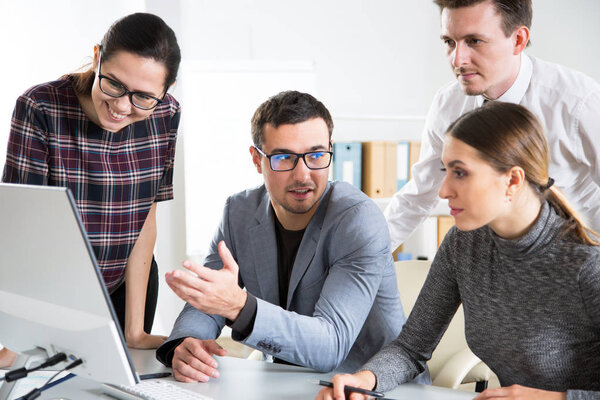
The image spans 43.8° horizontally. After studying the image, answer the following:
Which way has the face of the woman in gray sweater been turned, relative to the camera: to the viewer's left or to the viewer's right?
to the viewer's left

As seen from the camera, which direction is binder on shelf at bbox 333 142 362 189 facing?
toward the camera

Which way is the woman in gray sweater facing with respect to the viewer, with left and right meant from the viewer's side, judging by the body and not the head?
facing the viewer and to the left of the viewer

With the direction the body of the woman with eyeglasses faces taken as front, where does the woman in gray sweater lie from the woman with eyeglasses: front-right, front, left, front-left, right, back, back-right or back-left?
front-left

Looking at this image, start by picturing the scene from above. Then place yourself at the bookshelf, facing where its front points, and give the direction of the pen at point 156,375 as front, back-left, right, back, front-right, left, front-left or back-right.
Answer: front

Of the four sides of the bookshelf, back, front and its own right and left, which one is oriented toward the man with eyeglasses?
front

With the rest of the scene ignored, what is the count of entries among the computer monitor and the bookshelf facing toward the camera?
1

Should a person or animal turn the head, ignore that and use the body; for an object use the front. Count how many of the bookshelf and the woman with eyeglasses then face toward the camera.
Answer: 2

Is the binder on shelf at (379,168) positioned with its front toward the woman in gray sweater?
yes

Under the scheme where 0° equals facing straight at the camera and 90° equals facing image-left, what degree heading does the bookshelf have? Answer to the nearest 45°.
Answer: approximately 0°

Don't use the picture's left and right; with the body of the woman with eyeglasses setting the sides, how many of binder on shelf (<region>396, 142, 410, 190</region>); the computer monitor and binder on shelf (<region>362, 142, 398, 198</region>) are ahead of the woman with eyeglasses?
1

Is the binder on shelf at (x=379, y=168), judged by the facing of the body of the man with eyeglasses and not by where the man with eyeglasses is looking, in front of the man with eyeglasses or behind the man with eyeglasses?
behind

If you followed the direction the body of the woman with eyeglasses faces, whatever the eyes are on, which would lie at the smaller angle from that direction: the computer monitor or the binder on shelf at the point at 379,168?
the computer monitor
